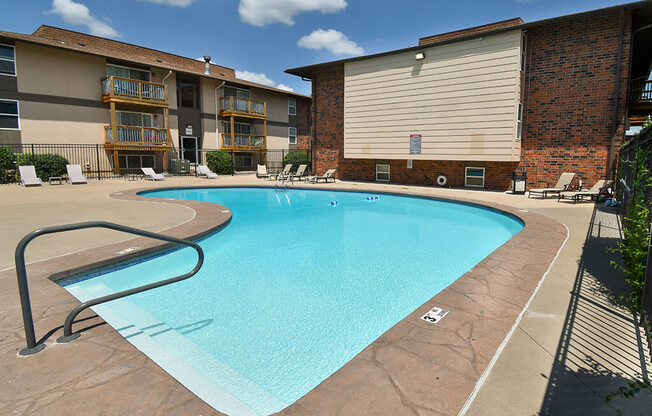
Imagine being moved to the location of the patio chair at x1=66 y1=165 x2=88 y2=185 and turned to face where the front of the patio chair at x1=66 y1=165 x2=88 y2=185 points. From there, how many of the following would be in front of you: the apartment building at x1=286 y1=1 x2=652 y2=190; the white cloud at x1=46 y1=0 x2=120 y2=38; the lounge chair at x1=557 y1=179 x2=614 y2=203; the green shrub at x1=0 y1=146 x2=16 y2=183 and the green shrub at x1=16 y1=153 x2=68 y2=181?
2

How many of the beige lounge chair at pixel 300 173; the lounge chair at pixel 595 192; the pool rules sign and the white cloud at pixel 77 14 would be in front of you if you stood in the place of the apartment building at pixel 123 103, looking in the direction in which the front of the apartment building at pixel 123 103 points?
3

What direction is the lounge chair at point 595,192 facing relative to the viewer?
to the viewer's left

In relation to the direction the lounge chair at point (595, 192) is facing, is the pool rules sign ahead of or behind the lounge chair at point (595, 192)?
ahead

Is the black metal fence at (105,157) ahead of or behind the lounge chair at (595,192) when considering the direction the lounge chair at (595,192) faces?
ahead

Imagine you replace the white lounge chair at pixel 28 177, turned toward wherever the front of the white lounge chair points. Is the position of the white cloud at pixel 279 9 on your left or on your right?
on your left

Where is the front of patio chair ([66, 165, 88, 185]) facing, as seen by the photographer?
facing the viewer and to the right of the viewer

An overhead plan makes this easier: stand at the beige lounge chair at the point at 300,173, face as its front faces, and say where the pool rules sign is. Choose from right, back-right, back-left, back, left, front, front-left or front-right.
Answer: left

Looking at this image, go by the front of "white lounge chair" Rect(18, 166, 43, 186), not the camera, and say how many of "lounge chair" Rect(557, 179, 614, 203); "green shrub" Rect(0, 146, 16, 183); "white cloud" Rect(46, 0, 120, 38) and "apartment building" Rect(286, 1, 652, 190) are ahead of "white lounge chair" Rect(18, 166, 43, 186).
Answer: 2

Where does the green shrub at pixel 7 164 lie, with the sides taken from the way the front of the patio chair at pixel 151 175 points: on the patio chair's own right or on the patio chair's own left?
on the patio chair's own right

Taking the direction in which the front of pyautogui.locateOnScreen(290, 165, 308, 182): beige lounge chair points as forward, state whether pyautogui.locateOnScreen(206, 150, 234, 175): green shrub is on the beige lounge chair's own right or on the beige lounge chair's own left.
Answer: on the beige lounge chair's own right
